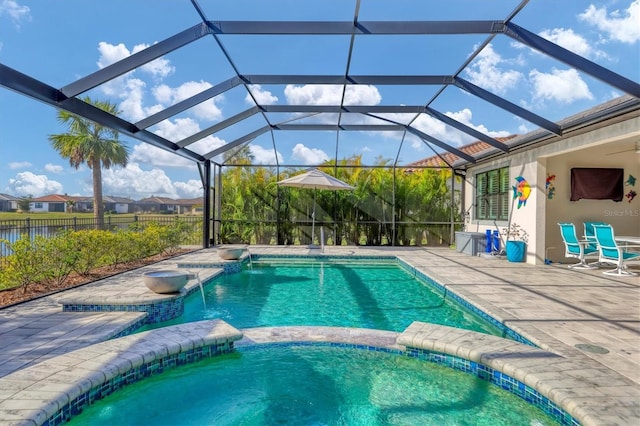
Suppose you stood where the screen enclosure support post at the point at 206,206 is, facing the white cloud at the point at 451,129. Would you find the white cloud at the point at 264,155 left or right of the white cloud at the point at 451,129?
left

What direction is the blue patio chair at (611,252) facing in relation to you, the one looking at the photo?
facing away from the viewer and to the right of the viewer

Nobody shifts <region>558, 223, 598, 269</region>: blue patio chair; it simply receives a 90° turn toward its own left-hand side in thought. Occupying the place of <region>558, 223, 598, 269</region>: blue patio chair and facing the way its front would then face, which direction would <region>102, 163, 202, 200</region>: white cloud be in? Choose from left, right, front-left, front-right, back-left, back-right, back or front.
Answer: front-left

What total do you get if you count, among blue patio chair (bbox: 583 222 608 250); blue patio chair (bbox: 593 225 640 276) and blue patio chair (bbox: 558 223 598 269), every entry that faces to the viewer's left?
0

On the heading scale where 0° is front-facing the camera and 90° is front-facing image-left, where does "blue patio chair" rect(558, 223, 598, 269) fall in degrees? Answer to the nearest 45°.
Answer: approximately 225°

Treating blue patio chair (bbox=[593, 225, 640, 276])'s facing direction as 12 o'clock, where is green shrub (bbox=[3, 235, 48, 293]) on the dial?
The green shrub is roughly at 6 o'clock from the blue patio chair.
